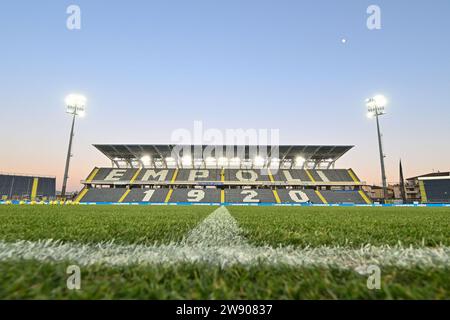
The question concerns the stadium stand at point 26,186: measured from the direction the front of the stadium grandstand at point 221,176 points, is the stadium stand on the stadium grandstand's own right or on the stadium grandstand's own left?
on the stadium grandstand's own right

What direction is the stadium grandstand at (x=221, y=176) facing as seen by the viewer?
toward the camera

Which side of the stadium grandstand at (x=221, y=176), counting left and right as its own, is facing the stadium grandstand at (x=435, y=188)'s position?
left
